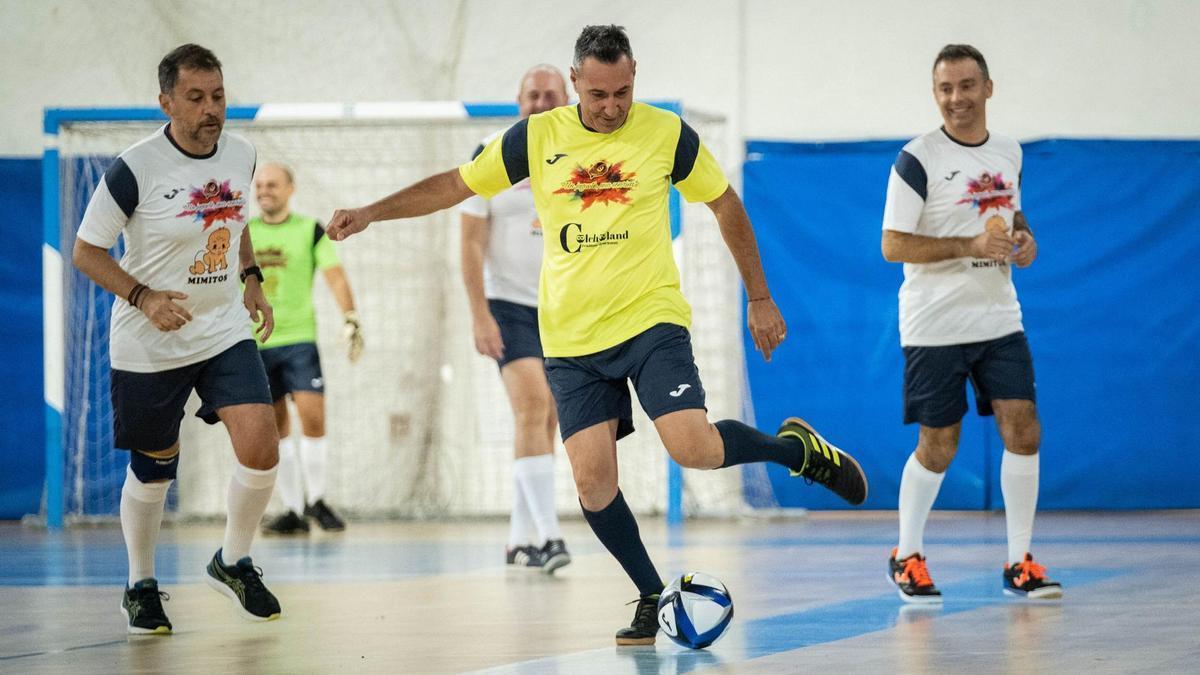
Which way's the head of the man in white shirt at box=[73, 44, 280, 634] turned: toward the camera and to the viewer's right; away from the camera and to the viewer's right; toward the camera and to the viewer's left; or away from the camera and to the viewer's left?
toward the camera and to the viewer's right

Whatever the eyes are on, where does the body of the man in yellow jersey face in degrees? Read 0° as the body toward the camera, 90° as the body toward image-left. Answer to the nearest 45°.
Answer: approximately 0°

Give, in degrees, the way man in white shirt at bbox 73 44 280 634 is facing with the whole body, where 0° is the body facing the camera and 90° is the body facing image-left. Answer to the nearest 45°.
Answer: approximately 315°

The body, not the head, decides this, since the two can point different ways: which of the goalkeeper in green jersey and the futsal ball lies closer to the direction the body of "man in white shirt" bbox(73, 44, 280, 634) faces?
the futsal ball

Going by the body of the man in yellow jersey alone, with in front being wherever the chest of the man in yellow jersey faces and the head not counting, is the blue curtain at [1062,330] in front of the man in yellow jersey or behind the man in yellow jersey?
behind

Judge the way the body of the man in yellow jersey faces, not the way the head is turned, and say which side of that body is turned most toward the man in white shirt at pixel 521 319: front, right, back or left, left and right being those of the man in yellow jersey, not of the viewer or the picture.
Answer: back

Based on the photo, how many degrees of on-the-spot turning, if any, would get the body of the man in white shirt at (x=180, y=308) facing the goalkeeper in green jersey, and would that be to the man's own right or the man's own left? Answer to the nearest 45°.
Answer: approximately 135° to the man's own left
